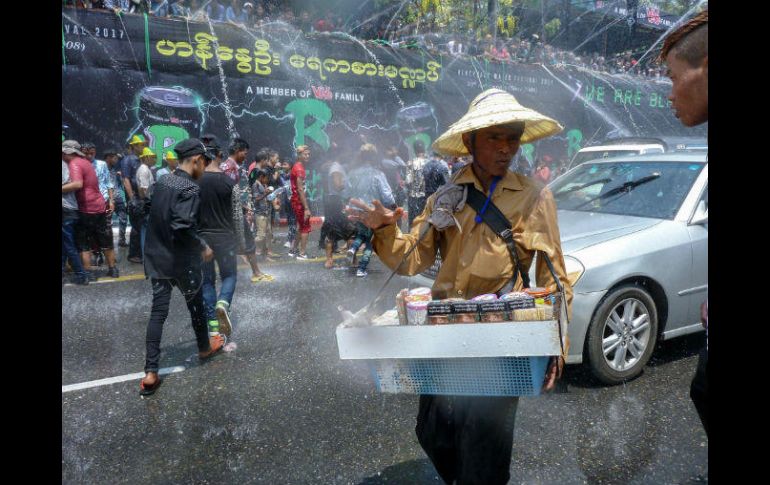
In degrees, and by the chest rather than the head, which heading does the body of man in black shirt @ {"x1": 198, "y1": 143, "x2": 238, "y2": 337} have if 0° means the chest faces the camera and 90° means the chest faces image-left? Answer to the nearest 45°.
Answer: approximately 180°

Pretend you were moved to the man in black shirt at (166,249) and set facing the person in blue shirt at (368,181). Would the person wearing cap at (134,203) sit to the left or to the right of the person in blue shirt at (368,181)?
left

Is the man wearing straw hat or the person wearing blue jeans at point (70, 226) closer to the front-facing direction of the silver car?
the man wearing straw hat

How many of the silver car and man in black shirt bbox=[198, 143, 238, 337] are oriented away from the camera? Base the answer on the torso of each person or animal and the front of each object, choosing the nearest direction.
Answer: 1

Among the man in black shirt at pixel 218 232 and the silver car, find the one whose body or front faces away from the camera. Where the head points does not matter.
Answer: the man in black shirt

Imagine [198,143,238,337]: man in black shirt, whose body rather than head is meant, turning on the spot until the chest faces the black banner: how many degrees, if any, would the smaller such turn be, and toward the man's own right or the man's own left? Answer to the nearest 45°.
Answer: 0° — they already face it
